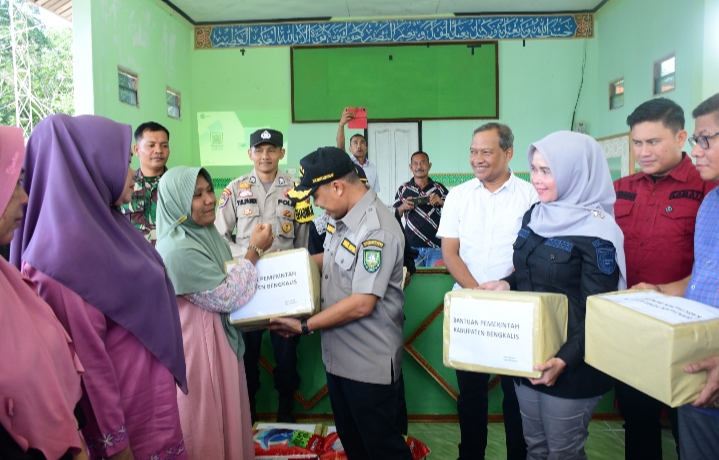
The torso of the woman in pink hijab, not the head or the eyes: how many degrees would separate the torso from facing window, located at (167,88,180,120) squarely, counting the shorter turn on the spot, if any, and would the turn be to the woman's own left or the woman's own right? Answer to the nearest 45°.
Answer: approximately 90° to the woman's own left

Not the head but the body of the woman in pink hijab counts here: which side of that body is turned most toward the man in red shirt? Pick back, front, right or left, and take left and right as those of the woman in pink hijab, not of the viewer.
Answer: front

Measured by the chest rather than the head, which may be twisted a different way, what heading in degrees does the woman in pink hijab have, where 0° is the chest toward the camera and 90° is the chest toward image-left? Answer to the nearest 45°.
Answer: approximately 270°

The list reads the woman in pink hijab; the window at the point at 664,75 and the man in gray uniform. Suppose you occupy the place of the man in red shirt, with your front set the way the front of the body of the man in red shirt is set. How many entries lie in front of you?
2

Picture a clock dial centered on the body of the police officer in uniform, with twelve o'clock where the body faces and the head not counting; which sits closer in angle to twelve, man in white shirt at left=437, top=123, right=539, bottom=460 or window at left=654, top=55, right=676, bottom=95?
the man in white shirt

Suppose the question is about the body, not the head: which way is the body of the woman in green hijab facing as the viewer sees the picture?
to the viewer's right

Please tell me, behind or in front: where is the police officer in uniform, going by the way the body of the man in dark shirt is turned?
in front

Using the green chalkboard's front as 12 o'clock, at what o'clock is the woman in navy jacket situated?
The woman in navy jacket is roughly at 12 o'clock from the green chalkboard.

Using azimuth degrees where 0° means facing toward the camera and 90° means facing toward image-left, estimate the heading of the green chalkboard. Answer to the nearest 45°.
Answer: approximately 0°

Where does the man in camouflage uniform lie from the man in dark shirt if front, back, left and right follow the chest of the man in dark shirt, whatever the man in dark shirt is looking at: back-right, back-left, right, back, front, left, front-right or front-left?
front-right

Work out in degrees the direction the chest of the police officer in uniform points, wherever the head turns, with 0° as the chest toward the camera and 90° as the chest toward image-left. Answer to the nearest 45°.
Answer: approximately 0°
